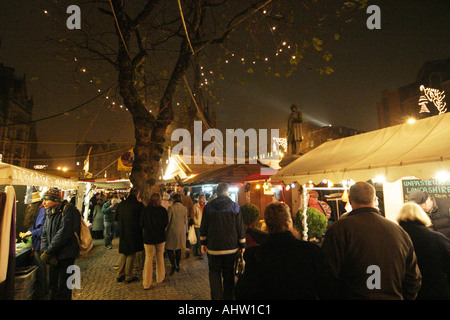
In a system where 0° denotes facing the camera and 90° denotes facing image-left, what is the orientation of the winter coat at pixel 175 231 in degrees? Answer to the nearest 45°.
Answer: approximately 180°

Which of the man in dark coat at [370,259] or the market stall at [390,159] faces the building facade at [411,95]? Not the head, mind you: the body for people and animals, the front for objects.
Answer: the man in dark coat

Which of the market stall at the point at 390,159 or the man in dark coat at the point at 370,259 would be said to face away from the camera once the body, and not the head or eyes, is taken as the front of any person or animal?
the man in dark coat

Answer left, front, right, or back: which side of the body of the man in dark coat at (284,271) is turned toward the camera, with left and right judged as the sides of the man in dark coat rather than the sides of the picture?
back

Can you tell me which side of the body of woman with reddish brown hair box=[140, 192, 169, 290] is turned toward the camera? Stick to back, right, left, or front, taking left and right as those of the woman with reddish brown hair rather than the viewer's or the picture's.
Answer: back

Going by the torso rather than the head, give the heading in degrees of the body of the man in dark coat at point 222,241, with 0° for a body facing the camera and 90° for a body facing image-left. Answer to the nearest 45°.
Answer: approximately 180°

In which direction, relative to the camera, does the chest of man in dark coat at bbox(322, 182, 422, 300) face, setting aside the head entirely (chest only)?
away from the camera

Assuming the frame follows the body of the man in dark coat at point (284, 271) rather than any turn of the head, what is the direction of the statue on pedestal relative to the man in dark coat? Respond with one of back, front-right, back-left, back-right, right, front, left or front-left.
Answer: front

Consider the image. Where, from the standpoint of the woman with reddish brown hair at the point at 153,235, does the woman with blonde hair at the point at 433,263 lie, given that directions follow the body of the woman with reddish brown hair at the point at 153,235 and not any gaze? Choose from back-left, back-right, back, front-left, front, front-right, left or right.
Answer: back-right

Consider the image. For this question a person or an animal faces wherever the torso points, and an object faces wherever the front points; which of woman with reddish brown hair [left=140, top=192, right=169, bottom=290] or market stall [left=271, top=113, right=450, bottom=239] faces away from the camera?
the woman with reddish brown hair

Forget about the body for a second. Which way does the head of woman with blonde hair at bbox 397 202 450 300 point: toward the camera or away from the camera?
away from the camera

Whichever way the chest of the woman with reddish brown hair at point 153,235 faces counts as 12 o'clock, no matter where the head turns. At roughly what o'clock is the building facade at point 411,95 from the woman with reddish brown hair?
The building facade is roughly at 2 o'clock from the woman with reddish brown hair.

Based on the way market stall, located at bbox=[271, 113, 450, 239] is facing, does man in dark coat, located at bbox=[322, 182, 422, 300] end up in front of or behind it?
in front
